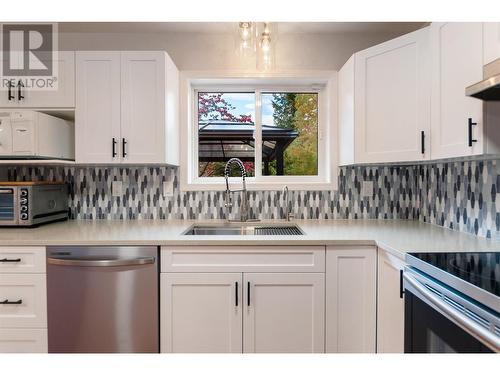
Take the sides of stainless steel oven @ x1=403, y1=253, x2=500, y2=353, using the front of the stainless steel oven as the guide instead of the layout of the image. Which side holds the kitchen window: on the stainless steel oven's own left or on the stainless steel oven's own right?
on the stainless steel oven's own right

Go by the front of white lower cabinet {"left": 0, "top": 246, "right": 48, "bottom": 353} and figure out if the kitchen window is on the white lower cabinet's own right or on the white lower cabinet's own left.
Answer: on the white lower cabinet's own left

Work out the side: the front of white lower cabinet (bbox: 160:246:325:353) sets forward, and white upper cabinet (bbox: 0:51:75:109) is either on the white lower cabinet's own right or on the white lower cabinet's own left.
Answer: on the white lower cabinet's own right

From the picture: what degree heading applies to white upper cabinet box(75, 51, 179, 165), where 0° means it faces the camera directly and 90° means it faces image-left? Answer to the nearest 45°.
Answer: approximately 0°

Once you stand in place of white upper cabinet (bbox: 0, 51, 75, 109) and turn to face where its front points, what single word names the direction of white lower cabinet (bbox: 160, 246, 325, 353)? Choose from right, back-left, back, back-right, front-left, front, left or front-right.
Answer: front-left

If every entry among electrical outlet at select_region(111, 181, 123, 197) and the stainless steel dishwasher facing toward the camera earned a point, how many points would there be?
2

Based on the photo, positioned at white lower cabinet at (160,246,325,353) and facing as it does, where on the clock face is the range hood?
The range hood is roughly at 10 o'clock from the white lower cabinet.
